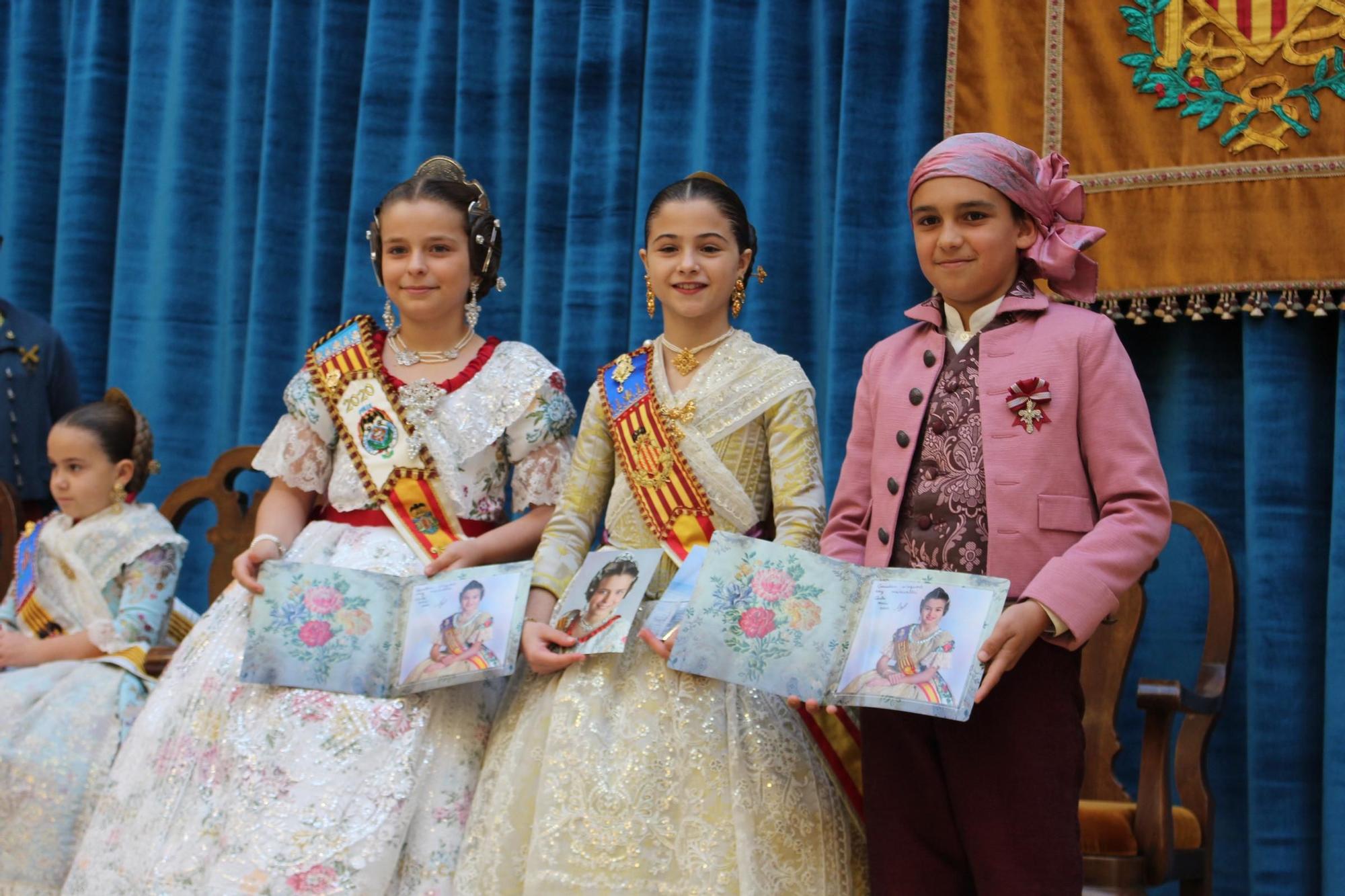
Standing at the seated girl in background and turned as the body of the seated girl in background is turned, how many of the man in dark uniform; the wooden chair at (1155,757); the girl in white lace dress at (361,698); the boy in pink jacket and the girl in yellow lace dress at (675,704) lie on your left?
4

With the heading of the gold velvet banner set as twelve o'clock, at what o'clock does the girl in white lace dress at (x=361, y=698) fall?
The girl in white lace dress is roughly at 2 o'clock from the gold velvet banner.

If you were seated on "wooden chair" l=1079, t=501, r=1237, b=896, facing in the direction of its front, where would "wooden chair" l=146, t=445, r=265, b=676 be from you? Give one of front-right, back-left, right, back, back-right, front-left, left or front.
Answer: front-right

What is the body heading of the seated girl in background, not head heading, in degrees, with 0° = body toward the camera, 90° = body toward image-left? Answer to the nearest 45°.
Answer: approximately 45°

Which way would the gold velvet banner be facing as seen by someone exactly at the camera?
facing the viewer

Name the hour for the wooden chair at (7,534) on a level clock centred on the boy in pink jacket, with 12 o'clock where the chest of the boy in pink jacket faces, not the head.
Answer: The wooden chair is roughly at 2 o'clock from the boy in pink jacket.

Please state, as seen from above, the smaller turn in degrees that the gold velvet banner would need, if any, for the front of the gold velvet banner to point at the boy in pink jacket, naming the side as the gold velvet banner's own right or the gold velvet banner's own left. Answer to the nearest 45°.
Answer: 0° — it already faces them

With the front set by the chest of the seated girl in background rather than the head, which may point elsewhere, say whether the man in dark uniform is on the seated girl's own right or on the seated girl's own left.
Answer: on the seated girl's own right

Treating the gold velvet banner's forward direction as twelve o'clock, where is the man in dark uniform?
The man in dark uniform is roughly at 3 o'clock from the gold velvet banner.

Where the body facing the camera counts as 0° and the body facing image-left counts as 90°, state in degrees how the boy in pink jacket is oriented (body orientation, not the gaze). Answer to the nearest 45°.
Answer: approximately 45°

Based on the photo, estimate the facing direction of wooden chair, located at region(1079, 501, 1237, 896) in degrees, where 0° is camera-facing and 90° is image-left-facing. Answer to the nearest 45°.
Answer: approximately 45°

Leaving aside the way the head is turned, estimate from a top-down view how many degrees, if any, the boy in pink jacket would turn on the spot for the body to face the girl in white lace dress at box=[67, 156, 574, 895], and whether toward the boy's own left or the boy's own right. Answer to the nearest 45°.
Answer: approximately 45° to the boy's own right
